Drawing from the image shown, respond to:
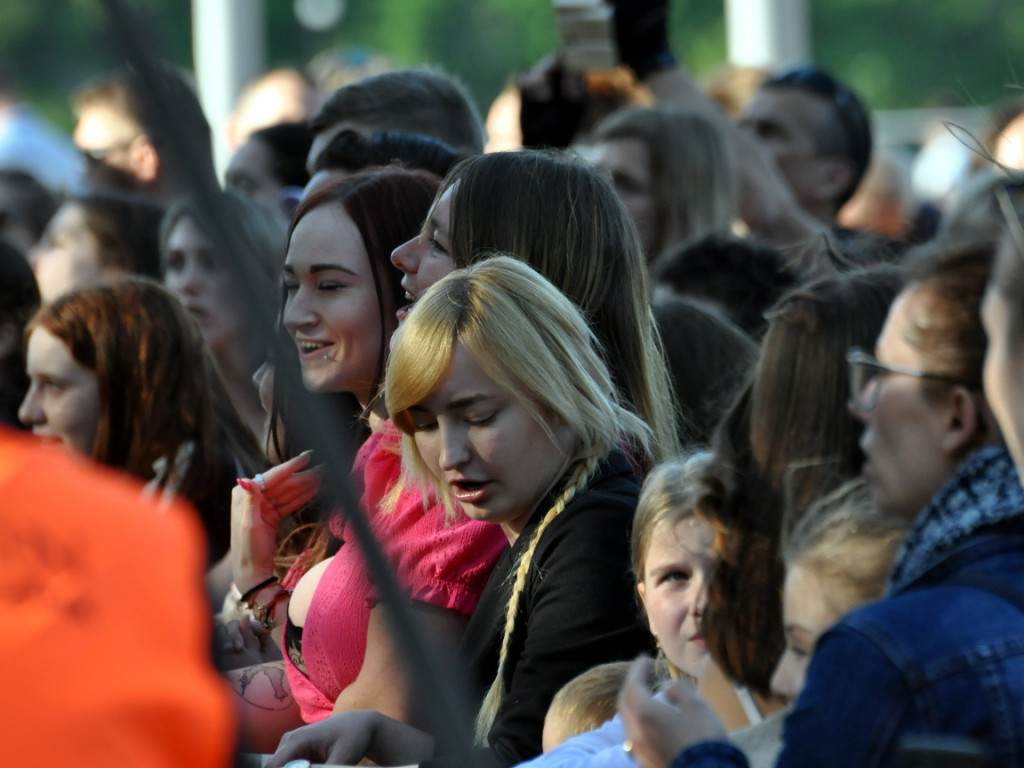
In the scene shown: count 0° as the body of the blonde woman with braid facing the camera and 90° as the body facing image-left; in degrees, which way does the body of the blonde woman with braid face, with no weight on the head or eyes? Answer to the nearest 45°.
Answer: approximately 45°

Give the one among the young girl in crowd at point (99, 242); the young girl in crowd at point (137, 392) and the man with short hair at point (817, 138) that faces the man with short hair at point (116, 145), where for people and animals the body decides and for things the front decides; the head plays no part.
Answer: the man with short hair at point (817, 138)

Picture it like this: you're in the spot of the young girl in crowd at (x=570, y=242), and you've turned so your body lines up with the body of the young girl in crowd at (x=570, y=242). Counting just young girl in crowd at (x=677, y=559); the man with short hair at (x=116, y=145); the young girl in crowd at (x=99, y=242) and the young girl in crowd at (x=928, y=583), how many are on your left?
2

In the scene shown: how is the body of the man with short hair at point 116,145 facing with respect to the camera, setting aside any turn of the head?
to the viewer's left

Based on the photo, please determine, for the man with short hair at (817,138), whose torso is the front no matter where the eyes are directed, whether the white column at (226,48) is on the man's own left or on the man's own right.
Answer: on the man's own right

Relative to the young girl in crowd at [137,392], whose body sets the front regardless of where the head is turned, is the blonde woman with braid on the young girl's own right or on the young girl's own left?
on the young girl's own left

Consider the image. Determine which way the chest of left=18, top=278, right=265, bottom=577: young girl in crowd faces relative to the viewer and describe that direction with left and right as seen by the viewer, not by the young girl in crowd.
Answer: facing to the left of the viewer

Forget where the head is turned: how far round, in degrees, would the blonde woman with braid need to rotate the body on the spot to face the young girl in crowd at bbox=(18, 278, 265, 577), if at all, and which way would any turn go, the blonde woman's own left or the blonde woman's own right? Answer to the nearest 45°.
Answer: approximately 90° to the blonde woman's own right

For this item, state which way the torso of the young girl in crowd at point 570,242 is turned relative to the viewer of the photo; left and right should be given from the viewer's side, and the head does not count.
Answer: facing to the left of the viewer
